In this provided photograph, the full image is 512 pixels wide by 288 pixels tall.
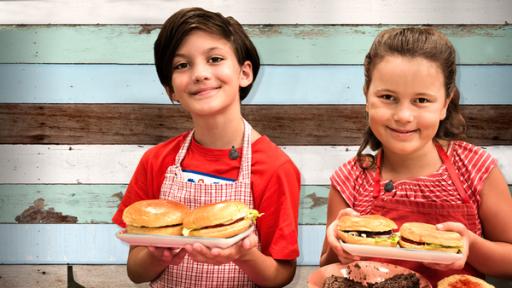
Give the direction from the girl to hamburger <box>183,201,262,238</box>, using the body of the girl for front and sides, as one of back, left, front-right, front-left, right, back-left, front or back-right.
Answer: front-right

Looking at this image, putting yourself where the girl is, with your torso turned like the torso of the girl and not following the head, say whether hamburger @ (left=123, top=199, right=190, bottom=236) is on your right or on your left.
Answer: on your right

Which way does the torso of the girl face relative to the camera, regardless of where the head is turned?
toward the camera
